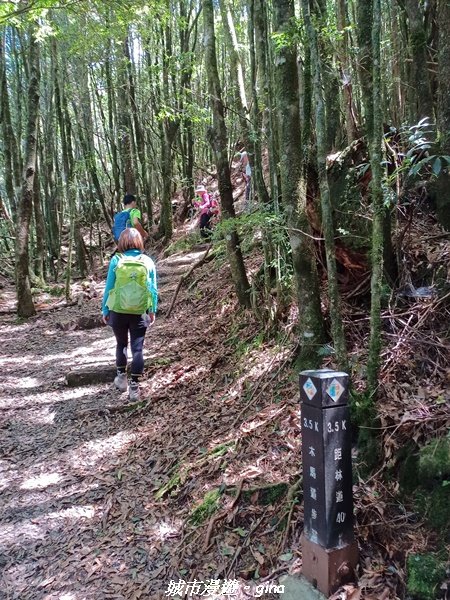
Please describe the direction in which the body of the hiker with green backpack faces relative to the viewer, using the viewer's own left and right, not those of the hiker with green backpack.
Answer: facing away from the viewer

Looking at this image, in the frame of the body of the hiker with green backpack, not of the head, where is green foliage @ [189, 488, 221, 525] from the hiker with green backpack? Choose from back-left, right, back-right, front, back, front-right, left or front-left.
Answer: back

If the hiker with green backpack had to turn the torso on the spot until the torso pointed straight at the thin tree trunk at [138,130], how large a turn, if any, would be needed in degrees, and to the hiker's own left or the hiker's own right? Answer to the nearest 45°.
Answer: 0° — they already face it

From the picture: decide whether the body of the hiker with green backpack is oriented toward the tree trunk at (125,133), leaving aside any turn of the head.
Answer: yes

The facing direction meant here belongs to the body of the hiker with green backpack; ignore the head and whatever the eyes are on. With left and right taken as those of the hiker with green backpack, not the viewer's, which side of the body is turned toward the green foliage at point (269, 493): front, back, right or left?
back

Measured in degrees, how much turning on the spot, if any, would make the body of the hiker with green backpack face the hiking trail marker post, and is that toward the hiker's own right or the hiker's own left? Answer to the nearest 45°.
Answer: approximately 180°

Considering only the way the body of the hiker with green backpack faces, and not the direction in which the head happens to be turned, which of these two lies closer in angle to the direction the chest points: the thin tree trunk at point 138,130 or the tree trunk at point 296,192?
the thin tree trunk

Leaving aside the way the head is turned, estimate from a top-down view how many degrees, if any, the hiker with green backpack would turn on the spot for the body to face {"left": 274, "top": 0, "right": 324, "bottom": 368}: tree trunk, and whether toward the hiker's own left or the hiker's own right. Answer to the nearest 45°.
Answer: approximately 135° to the hiker's own right

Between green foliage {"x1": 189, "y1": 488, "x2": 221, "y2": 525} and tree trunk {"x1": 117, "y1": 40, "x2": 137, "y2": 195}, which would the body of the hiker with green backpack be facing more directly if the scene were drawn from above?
the tree trunk

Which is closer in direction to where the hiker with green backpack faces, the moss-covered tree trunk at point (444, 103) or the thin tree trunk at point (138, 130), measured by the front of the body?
the thin tree trunk

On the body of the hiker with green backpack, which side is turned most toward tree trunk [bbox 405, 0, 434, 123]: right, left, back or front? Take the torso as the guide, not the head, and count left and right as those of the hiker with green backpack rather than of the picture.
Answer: right

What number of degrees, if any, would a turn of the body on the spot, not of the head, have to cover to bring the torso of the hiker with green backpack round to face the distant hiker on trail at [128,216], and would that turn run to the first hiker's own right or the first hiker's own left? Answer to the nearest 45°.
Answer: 0° — they already face them

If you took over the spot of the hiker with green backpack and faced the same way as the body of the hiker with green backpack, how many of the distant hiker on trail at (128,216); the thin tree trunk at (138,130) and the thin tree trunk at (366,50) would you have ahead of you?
2

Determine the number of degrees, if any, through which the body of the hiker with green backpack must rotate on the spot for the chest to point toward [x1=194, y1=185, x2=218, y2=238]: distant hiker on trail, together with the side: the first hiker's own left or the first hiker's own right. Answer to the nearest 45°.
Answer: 0° — they already face them
